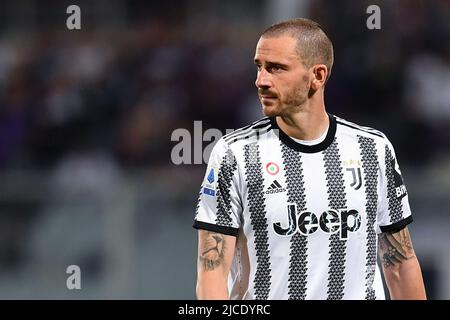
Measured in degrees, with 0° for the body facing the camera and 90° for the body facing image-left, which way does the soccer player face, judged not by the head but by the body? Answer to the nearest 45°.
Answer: approximately 0°
